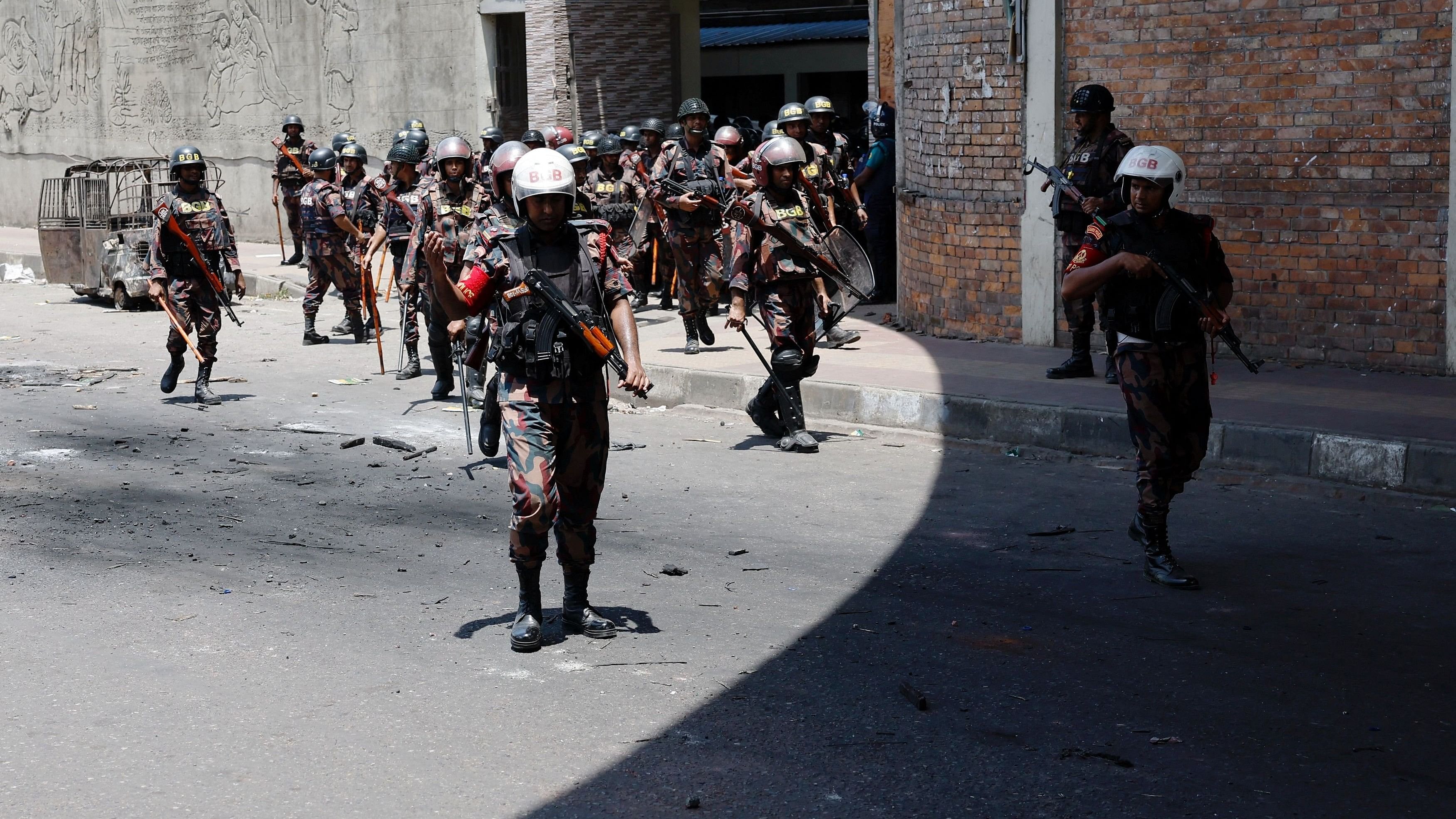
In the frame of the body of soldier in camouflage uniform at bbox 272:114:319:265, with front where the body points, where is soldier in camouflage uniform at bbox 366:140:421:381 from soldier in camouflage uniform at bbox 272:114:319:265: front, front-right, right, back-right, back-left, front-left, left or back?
front

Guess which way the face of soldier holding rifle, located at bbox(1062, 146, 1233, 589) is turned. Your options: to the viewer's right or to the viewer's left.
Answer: to the viewer's left

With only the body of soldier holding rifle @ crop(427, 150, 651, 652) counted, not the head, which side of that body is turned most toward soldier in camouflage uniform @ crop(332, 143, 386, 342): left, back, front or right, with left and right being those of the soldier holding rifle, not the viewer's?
back

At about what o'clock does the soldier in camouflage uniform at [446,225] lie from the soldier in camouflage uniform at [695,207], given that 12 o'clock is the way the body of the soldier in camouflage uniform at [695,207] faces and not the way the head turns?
the soldier in camouflage uniform at [446,225] is roughly at 1 o'clock from the soldier in camouflage uniform at [695,207].

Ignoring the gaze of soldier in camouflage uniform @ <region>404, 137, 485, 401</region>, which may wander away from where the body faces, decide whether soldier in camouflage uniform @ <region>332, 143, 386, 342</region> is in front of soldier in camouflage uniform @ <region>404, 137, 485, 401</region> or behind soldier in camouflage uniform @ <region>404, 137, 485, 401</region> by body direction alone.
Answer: behind

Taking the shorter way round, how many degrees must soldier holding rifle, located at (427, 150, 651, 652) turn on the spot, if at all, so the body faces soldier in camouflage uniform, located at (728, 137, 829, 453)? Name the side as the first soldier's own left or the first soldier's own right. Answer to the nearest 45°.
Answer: approximately 180°

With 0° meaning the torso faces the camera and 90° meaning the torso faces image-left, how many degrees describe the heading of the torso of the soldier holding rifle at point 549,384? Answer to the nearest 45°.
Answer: approximately 0°

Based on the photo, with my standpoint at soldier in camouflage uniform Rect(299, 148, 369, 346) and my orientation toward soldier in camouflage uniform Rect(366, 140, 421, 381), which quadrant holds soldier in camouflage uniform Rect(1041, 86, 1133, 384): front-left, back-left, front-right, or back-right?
front-left

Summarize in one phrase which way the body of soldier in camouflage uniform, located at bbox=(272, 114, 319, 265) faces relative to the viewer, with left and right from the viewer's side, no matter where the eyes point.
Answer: facing the viewer

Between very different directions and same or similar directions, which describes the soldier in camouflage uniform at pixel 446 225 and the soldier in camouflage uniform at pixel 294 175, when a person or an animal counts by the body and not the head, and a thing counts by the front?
same or similar directions
